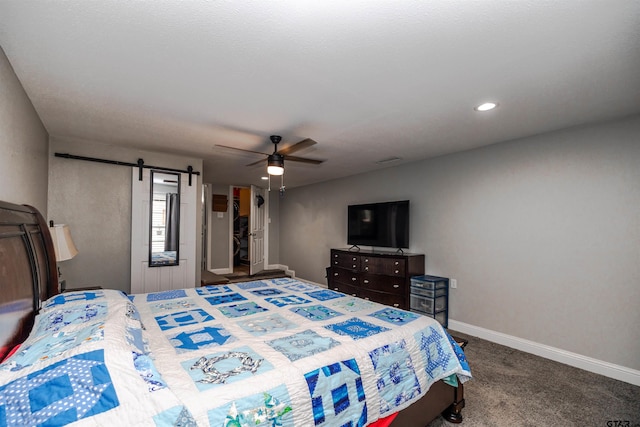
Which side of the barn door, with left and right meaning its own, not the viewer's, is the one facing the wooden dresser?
left

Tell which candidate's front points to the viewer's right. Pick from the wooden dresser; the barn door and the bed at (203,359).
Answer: the bed

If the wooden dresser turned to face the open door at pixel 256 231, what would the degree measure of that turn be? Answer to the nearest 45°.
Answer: approximately 90° to its right

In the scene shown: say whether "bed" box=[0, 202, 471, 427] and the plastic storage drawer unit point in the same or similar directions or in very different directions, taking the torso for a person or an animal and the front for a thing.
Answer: very different directions

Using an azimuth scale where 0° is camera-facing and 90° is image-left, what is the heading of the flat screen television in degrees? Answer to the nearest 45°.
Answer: approximately 45°

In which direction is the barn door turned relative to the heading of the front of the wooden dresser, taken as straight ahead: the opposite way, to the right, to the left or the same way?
to the left

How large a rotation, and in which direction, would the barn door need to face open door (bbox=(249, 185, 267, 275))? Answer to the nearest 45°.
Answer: approximately 135° to its left

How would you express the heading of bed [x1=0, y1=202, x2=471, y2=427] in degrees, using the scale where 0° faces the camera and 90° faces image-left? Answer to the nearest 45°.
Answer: approximately 270°

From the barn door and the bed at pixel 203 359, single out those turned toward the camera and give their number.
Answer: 1

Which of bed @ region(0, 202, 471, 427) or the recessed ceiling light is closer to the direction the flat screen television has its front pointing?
the bed

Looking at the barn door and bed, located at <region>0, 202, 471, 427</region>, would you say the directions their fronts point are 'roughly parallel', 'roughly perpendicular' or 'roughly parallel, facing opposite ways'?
roughly perpendicular

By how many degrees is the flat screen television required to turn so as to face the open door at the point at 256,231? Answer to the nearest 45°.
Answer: approximately 90° to its right

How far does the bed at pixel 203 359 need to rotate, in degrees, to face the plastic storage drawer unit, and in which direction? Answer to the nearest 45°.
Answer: approximately 45° to its left
